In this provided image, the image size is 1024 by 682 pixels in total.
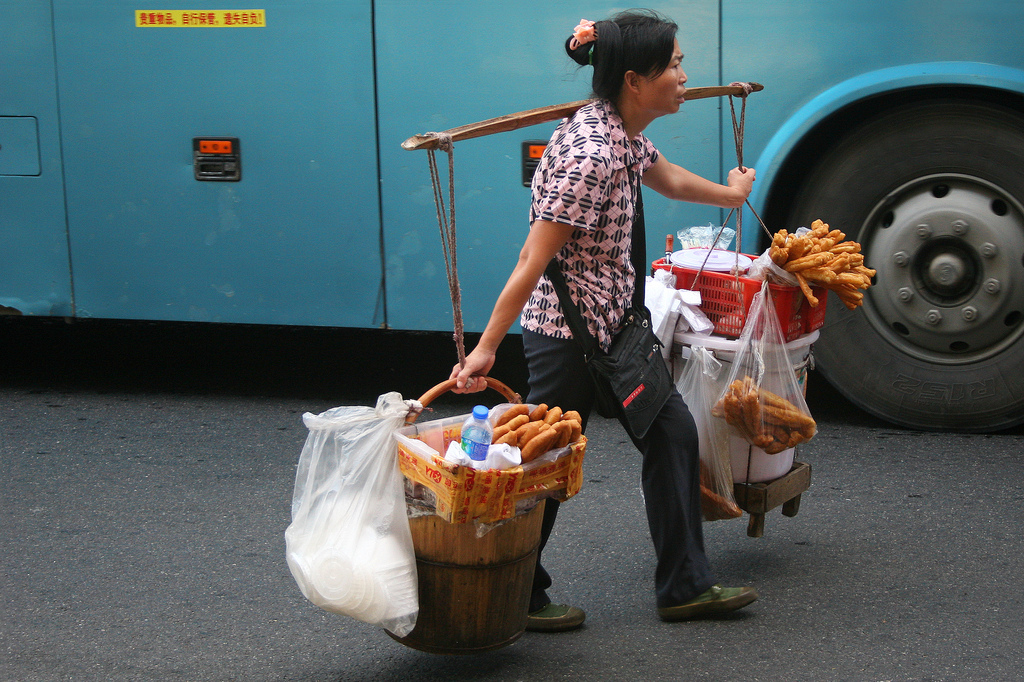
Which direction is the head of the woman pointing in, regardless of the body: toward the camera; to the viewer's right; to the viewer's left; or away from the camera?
to the viewer's right

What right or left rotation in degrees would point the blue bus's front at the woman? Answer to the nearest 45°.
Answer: approximately 90° to its right

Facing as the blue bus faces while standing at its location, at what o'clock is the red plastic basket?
The red plastic basket is roughly at 2 o'clock from the blue bus.

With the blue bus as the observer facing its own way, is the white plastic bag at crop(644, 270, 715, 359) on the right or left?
on its right

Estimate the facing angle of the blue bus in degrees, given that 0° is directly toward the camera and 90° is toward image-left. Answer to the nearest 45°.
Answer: approximately 270°

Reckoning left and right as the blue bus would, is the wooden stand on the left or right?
on its right

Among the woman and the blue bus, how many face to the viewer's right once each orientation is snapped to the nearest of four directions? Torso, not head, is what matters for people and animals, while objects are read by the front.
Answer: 2

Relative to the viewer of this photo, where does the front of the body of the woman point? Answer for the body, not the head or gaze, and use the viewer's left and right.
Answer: facing to the right of the viewer

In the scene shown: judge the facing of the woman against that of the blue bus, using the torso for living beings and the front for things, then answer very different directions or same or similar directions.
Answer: same or similar directions
